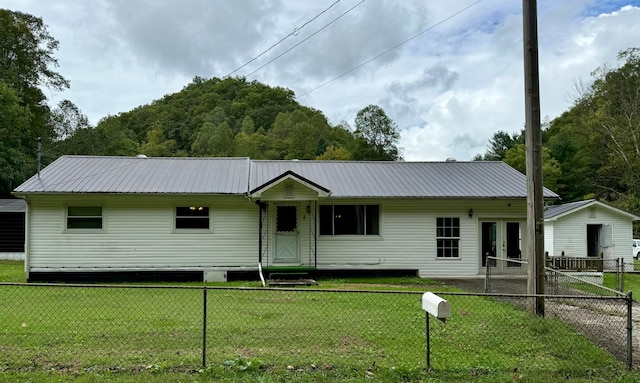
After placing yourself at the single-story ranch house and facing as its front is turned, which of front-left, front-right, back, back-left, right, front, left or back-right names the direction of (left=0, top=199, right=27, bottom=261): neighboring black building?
back-right

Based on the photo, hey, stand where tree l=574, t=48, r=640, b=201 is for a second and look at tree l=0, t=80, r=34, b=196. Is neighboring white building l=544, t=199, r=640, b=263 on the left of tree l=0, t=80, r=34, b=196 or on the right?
left

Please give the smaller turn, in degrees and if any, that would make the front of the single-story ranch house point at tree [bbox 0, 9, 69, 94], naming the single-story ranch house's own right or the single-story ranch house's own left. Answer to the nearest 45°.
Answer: approximately 135° to the single-story ranch house's own right

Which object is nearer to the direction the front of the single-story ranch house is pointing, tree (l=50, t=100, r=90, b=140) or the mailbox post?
the mailbox post

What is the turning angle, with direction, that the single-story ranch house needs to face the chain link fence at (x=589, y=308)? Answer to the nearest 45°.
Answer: approximately 45° to its left

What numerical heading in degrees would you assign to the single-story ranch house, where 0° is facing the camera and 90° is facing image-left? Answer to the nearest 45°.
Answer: approximately 0°

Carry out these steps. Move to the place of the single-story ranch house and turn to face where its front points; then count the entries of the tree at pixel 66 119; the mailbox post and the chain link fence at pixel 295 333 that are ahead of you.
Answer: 2

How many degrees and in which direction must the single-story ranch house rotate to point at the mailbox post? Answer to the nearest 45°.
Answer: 0° — it already faces it

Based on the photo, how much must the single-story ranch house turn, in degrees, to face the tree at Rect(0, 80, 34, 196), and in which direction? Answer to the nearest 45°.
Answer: approximately 135° to its right

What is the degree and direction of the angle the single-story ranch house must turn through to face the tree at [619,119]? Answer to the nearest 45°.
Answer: approximately 135° to its left
